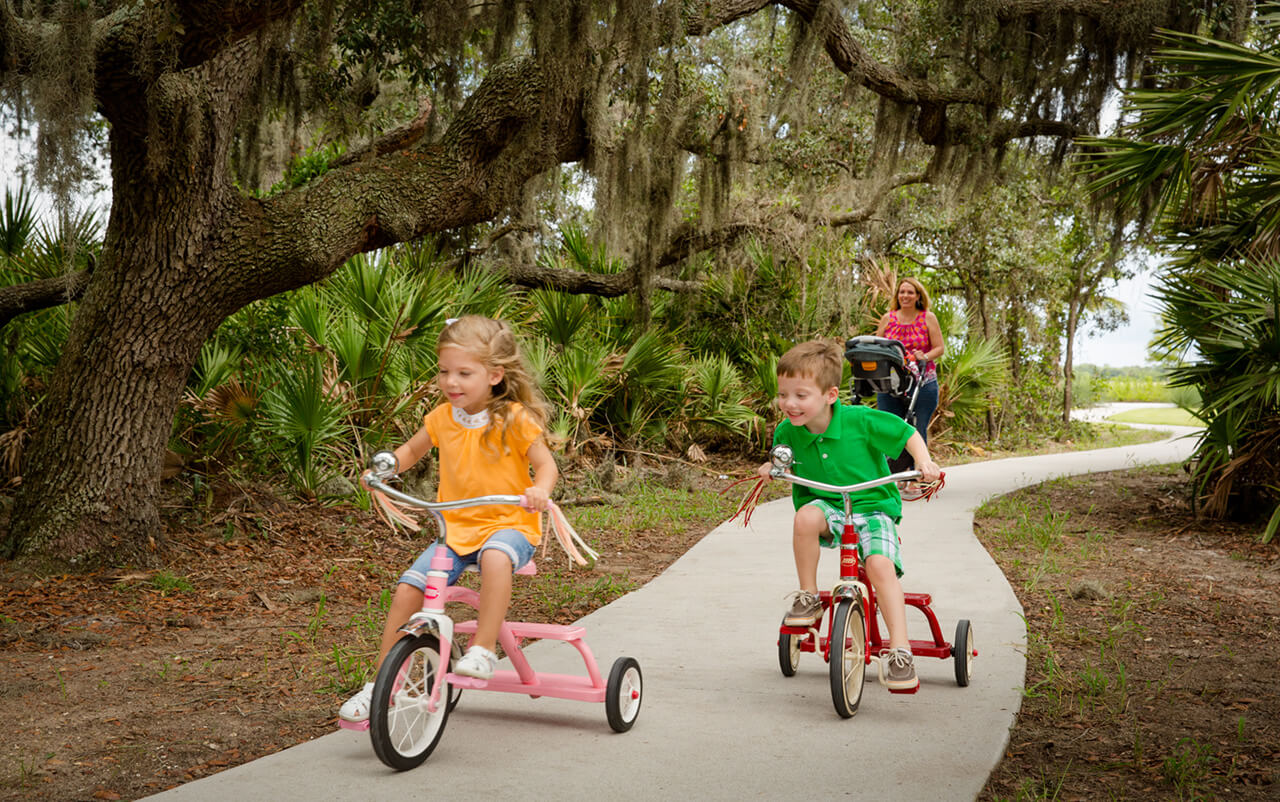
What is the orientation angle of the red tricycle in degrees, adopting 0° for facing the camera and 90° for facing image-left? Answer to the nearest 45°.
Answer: approximately 0°

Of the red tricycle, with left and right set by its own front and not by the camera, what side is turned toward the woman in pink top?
back

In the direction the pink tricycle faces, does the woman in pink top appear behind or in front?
behind

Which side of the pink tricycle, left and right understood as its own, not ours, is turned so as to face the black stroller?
back

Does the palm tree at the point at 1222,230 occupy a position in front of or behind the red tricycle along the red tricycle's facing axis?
behind

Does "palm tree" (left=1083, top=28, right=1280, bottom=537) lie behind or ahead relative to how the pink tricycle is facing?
behind

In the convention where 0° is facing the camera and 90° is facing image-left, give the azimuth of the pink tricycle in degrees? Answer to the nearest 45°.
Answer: approximately 45°

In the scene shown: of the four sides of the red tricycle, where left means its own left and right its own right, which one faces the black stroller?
back
